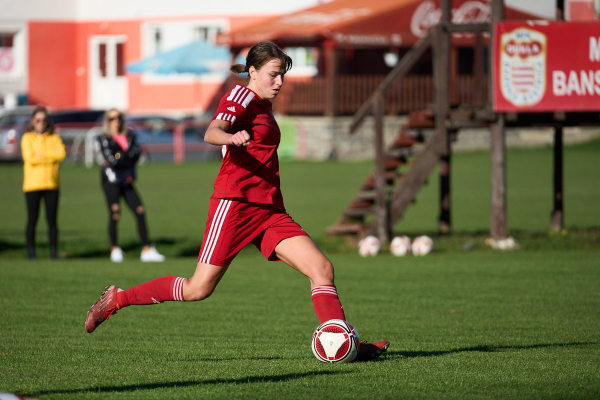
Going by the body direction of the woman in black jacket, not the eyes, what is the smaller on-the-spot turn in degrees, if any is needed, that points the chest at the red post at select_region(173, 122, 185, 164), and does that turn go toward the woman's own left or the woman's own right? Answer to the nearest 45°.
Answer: approximately 180°

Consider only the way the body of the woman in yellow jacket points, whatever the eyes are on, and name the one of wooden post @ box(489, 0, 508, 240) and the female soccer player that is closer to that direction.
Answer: the female soccer player

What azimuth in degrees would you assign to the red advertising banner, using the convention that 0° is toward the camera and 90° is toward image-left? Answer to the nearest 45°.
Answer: approximately 0°

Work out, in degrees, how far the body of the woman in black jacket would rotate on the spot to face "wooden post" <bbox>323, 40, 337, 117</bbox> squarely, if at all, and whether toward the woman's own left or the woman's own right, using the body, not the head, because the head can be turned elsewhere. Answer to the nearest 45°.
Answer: approximately 180°

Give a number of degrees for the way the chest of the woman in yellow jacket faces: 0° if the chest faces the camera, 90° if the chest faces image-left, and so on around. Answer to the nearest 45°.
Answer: approximately 0°

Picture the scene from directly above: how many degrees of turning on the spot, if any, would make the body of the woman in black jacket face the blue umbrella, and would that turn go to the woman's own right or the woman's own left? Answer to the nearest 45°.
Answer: approximately 180°

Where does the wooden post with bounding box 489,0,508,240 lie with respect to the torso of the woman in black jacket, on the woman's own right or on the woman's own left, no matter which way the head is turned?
on the woman's own left
